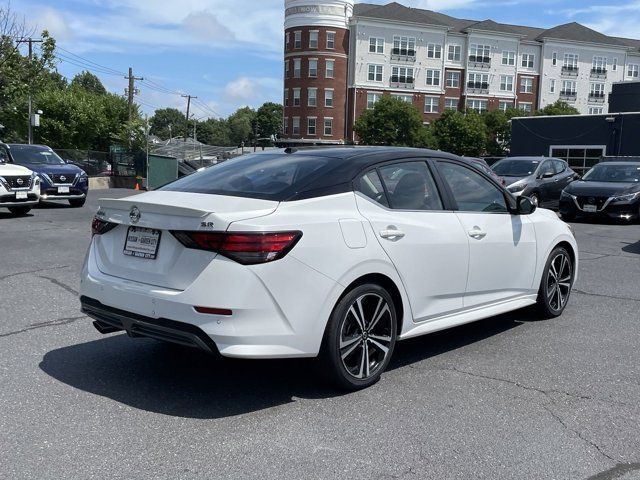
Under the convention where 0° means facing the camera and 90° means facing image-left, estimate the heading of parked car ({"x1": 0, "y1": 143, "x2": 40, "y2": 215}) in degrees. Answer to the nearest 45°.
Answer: approximately 315°

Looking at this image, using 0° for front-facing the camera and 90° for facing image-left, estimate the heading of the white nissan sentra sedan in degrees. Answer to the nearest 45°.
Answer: approximately 225°

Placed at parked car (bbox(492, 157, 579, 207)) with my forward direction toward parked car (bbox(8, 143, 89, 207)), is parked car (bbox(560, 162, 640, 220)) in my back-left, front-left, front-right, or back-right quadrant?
back-left

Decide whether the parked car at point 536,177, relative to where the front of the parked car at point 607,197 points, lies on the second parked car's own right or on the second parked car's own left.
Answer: on the second parked car's own right

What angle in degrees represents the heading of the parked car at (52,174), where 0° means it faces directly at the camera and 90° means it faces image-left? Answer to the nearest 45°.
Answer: approximately 315°

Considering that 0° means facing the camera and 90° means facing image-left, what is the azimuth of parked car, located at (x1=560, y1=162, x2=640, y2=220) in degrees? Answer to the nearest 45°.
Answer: approximately 45°
